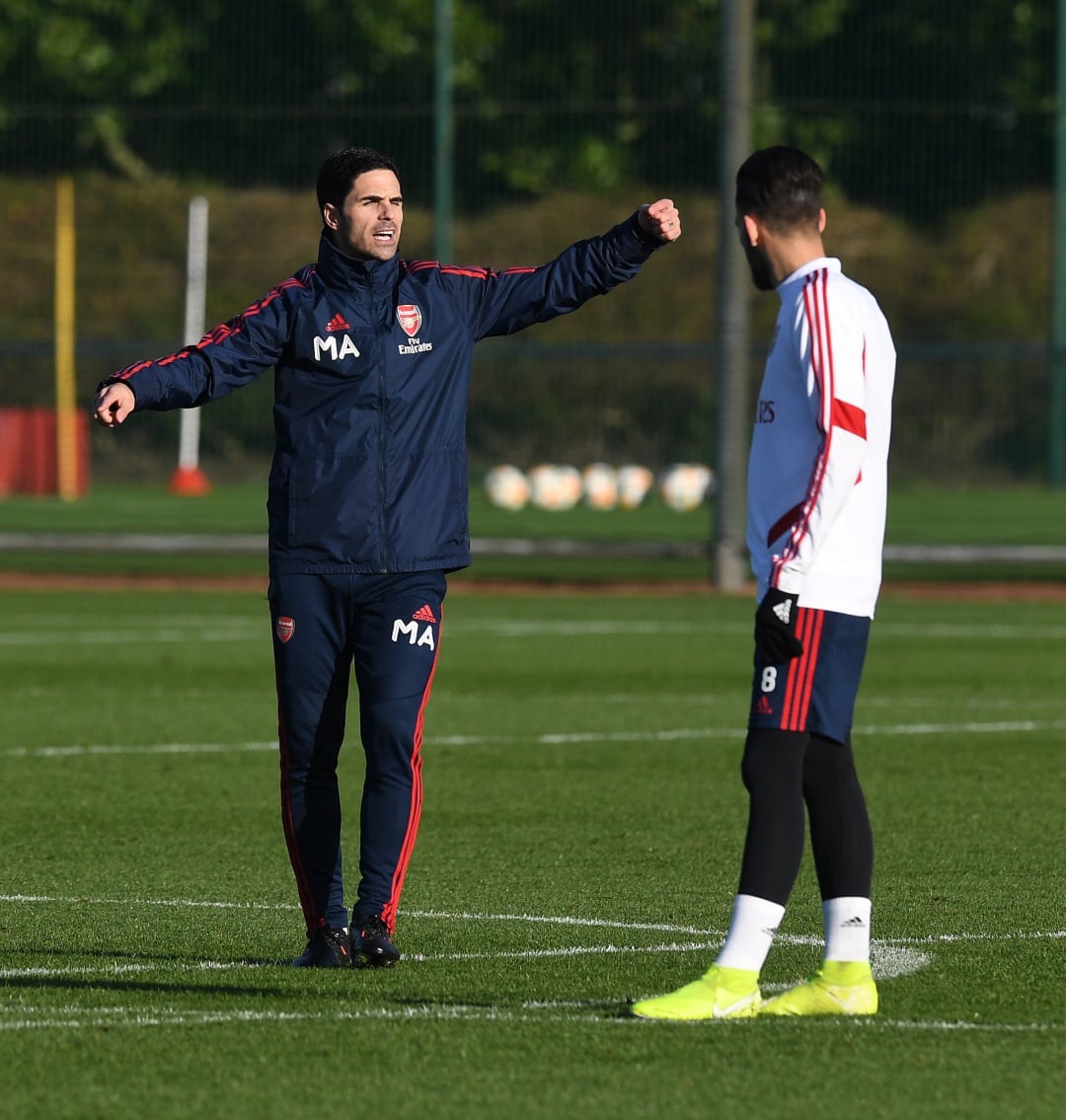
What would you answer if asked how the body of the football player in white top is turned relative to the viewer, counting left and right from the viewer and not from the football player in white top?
facing to the left of the viewer

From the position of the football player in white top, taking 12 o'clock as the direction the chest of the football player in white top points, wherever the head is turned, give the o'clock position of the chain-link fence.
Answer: The chain-link fence is roughly at 3 o'clock from the football player in white top.

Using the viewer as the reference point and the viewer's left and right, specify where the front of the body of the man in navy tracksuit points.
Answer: facing the viewer

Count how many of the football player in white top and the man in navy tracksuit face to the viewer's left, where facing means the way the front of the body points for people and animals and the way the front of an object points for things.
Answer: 1

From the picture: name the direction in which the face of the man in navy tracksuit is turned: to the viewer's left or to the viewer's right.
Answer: to the viewer's right

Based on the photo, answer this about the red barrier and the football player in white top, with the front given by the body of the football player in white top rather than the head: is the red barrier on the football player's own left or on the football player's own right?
on the football player's own right

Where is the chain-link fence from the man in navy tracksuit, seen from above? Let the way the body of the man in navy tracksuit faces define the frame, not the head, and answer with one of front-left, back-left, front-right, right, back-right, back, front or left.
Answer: back

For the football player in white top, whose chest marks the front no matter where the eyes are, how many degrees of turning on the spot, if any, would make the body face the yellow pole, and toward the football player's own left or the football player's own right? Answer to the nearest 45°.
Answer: approximately 90° to the football player's own right

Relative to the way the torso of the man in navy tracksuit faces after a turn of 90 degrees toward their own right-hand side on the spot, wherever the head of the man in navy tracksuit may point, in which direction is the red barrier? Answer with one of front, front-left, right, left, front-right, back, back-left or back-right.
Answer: right

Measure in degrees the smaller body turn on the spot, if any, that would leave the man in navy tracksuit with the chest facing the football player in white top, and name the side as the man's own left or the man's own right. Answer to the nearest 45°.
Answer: approximately 45° to the man's own left

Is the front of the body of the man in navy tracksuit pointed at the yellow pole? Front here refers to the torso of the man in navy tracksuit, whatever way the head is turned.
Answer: no

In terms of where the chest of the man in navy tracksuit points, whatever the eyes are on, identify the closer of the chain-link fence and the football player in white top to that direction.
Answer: the football player in white top

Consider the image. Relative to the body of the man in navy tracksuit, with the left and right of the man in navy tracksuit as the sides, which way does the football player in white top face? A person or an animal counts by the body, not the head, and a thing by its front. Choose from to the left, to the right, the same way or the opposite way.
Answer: to the right
